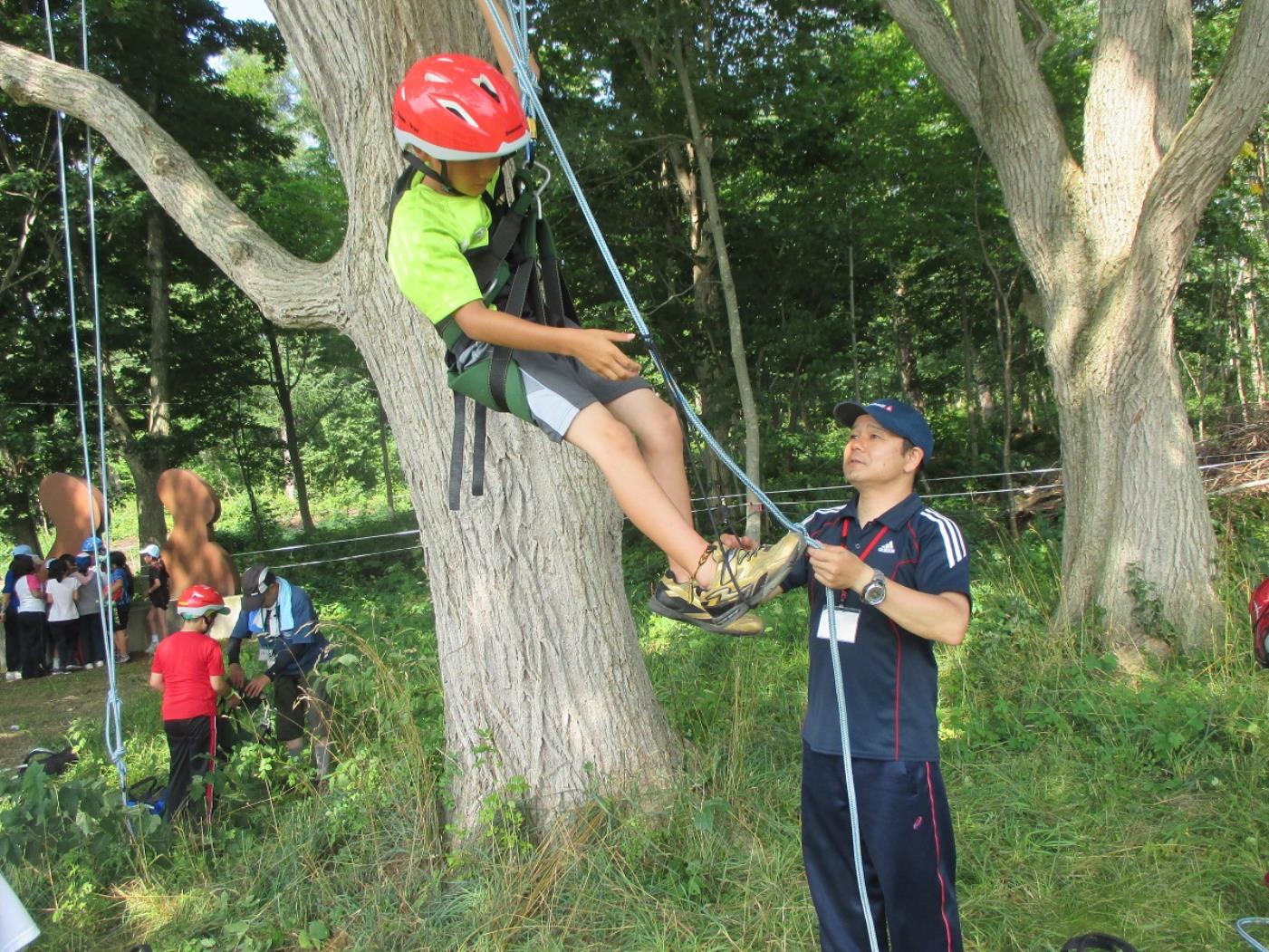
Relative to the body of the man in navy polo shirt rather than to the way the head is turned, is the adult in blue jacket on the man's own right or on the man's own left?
on the man's own right

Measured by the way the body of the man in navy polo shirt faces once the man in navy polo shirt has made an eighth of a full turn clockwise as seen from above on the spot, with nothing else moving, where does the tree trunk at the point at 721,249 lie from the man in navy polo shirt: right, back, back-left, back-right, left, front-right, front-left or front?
right

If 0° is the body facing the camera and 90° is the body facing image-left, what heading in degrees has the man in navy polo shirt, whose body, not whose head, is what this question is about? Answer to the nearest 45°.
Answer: approximately 45°

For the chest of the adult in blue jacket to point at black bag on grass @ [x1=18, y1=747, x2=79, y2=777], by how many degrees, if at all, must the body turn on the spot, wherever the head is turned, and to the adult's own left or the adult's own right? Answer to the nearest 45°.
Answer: approximately 90° to the adult's own right

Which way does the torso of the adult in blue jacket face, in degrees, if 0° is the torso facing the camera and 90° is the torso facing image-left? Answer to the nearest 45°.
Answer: approximately 45°

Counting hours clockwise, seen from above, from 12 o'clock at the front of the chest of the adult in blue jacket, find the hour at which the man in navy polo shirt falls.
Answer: The man in navy polo shirt is roughly at 10 o'clock from the adult in blue jacket.

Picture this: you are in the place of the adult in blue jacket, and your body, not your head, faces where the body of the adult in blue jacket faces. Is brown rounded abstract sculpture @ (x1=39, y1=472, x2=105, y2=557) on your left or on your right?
on your right

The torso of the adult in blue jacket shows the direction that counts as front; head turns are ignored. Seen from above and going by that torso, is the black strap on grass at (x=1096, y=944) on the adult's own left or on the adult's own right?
on the adult's own left

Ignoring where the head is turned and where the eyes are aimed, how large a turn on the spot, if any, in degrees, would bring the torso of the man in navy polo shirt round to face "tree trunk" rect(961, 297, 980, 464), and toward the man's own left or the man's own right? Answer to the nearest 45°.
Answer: approximately 135° to the man's own right

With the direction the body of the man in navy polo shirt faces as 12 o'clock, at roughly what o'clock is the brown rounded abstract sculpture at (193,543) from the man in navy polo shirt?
The brown rounded abstract sculpture is roughly at 3 o'clock from the man in navy polo shirt.
